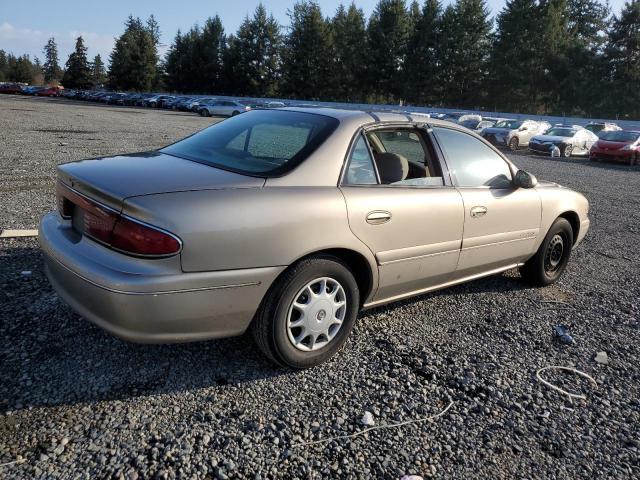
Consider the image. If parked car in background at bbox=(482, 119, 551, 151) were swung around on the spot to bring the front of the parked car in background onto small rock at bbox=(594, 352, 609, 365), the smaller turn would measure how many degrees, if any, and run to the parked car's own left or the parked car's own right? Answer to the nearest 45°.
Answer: approximately 45° to the parked car's own left

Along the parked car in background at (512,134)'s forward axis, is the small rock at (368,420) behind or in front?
in front

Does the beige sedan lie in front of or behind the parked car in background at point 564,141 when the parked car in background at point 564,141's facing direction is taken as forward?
in front

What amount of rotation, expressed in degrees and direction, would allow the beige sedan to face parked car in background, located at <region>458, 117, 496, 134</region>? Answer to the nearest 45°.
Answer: approximately 45° to its left

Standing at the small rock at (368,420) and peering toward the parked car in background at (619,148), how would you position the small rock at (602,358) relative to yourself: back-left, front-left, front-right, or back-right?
front-right

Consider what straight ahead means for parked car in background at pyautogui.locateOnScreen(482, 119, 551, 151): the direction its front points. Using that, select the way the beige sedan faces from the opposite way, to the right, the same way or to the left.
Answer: the opposite way

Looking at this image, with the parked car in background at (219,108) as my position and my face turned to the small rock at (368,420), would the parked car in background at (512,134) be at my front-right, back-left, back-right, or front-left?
front-left

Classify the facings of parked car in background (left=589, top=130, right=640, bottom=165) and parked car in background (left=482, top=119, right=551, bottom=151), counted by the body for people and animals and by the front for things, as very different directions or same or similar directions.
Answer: same or similar directions

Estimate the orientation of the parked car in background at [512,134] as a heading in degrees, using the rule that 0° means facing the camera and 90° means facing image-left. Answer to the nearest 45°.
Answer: approximately 45°

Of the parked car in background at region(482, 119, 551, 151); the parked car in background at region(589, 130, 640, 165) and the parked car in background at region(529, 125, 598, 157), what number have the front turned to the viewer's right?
0

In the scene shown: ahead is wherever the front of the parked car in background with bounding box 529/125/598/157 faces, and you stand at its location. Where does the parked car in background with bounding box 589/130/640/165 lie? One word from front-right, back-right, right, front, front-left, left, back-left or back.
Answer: left

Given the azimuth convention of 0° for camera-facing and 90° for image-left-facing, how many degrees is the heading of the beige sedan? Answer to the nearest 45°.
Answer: approximately 225°

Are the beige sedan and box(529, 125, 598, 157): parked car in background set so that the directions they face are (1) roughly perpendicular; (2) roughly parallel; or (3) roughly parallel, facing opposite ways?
roughly parallel, facing opposite ways

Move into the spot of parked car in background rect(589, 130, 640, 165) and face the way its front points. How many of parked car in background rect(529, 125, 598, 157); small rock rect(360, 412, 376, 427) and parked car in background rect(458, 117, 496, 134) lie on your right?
2

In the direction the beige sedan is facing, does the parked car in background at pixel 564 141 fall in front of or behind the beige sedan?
in front

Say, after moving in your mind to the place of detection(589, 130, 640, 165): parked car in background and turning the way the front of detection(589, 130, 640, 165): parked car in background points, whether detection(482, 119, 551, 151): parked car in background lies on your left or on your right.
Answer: on your right

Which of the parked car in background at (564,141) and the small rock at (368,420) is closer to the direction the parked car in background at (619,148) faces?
the small rock
